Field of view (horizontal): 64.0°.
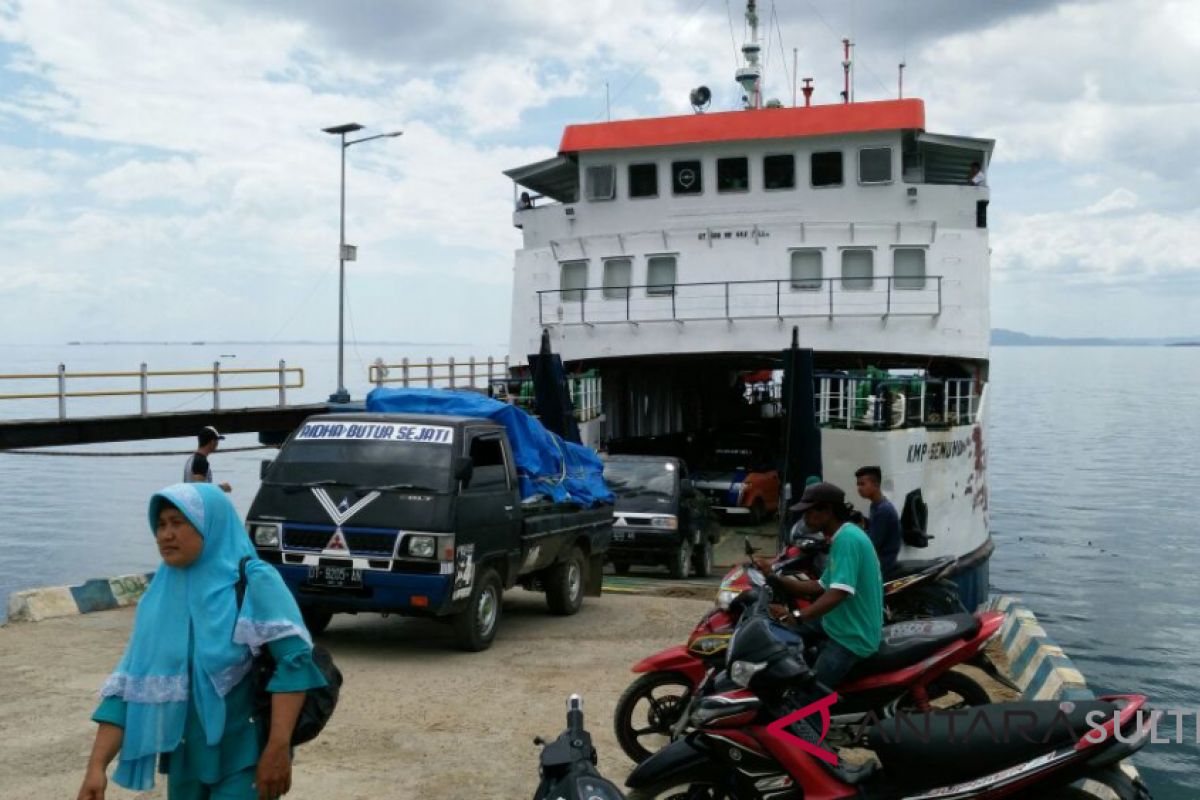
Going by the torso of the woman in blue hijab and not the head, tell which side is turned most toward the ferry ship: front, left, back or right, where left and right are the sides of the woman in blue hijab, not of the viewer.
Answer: back

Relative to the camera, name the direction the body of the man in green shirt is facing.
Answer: to the viewer's left

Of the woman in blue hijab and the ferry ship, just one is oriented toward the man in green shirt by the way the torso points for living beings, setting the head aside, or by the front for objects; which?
the ferry ship

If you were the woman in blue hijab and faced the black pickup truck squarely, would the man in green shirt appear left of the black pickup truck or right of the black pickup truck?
right

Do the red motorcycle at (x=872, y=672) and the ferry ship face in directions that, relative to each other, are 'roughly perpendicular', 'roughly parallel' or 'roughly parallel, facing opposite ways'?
roughly perpendicular

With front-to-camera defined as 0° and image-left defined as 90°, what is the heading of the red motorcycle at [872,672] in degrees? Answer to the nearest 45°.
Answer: approximately 90°

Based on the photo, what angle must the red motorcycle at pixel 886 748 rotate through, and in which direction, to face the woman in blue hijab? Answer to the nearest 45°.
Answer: approximately 45° to its left

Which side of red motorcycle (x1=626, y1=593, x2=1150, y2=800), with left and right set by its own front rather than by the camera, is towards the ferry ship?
right
